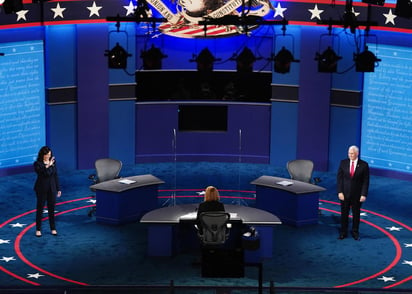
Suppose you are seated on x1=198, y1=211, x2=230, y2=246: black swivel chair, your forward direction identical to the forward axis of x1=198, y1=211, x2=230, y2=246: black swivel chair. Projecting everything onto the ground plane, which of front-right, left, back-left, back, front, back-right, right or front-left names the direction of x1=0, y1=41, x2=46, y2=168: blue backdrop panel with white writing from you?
front-left

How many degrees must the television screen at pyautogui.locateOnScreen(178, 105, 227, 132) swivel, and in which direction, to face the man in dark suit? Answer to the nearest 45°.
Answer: approximately 45° to its left

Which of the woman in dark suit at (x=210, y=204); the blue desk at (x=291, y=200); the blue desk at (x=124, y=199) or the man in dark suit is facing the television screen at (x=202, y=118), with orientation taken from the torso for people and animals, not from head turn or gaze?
the woman in dark suit

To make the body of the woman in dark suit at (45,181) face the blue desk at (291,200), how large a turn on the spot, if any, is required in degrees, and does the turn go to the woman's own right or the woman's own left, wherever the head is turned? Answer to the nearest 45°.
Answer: approximately 90° to the woman's own left

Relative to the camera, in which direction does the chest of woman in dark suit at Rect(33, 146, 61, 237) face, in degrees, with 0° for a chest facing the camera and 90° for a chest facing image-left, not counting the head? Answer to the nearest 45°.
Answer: approximately 0°

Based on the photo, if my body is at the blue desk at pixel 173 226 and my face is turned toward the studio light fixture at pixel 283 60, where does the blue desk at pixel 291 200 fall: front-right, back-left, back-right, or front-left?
front-right

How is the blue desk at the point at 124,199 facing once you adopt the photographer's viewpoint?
facing the viewer and to the right of the viewer

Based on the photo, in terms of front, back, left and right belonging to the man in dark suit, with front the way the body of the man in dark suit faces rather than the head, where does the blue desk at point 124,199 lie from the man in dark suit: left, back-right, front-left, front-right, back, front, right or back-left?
right

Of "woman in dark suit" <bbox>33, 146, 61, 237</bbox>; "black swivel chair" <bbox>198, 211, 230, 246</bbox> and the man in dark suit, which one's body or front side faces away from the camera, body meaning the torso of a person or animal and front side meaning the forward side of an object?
the black swivel chair

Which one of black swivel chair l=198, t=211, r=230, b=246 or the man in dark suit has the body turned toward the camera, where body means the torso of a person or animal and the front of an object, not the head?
the man in dark suit

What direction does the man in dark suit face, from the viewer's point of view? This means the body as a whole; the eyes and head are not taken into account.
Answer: toward the camera

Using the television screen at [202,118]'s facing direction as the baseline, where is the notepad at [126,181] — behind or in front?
in front

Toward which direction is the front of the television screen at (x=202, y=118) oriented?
toward the camera

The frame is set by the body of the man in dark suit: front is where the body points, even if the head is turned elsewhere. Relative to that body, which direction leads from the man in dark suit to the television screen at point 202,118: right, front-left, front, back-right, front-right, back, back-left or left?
back-right

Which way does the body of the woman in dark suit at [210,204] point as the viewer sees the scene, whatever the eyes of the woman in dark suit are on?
away from the camera

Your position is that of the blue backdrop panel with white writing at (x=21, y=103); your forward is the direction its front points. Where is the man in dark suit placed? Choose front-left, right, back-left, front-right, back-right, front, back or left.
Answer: front
